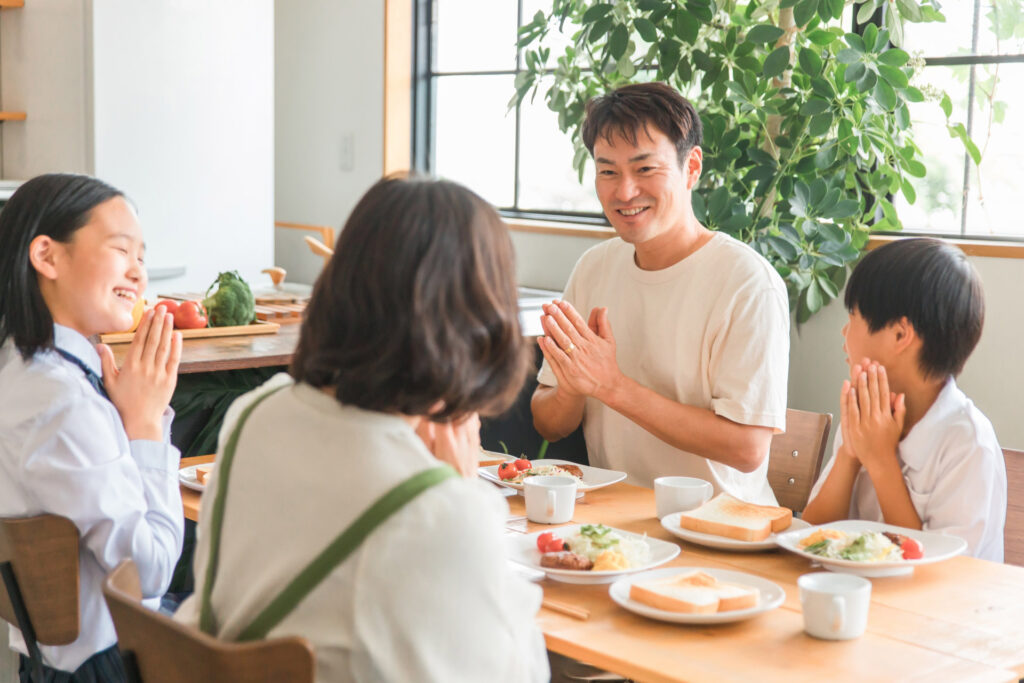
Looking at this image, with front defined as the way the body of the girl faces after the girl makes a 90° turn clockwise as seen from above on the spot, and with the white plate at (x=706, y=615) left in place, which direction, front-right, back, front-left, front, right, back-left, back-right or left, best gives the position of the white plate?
front-left

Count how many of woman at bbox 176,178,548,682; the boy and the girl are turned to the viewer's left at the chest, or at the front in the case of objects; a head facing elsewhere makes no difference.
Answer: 1

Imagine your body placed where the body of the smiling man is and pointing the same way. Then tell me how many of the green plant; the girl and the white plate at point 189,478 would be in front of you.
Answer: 2

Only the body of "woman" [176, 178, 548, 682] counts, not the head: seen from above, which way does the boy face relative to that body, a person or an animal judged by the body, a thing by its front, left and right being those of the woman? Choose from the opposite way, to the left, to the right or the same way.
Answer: to the left

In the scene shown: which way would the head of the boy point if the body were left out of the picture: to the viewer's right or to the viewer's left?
to the viewer's left

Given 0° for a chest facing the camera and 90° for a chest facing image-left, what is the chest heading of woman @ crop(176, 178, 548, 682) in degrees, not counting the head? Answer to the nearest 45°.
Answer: approximately 225°

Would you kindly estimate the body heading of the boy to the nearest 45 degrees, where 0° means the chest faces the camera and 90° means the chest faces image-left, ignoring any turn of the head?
approximately 90°

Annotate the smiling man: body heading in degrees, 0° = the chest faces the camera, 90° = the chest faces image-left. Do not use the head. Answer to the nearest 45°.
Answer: approximately 45°

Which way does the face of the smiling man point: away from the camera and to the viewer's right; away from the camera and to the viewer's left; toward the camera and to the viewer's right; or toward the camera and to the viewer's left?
toward the camera and to the viewer's left

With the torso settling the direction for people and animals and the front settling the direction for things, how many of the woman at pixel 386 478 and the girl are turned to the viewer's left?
0

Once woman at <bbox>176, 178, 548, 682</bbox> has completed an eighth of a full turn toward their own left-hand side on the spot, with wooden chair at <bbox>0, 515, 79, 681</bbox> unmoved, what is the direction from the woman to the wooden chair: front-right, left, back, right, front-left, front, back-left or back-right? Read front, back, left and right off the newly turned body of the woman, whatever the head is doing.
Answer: front-left

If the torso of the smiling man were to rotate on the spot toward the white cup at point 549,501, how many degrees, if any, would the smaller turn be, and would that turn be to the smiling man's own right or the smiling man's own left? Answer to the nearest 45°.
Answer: approximately 45° to the smiling man's own left

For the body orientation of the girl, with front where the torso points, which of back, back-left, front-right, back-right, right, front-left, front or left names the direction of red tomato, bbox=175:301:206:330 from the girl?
left

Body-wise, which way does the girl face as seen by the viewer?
to the viewer's right
